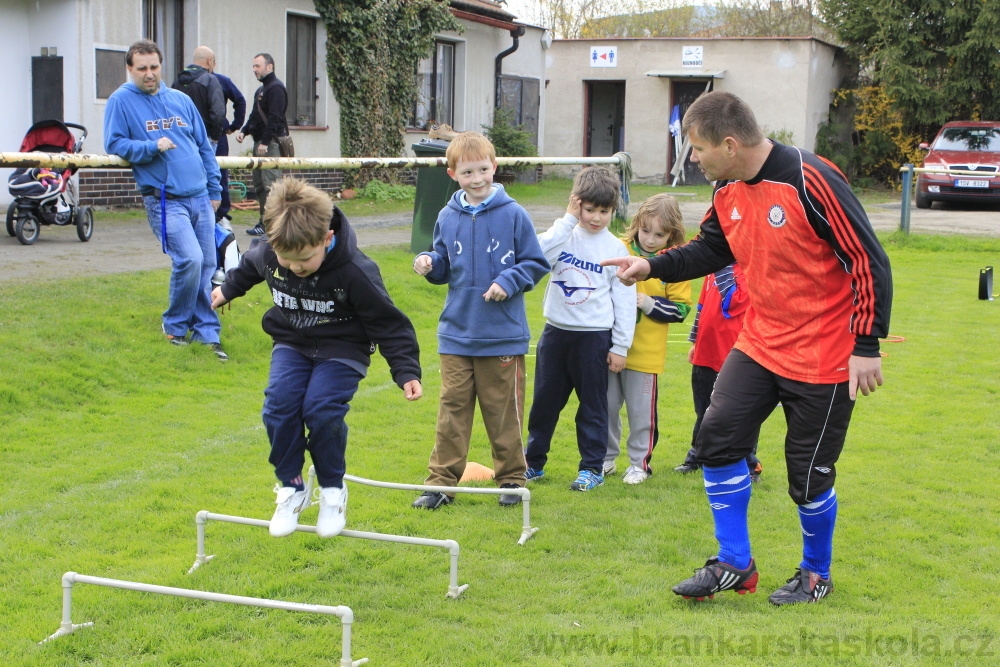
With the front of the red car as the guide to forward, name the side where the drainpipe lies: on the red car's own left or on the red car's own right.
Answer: on the red car's own right

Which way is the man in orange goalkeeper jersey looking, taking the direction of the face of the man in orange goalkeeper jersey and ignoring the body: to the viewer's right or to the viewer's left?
to the viewer's left

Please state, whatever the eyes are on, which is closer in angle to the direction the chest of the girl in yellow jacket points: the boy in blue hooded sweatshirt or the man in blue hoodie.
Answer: the boy in blue hooded sweatshirt

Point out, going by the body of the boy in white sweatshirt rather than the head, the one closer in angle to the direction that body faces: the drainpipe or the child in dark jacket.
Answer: the child in dark jacket

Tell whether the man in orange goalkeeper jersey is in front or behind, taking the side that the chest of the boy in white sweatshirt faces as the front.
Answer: in front

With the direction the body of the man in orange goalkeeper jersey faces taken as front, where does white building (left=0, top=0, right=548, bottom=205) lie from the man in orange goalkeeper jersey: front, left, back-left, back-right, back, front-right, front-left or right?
right

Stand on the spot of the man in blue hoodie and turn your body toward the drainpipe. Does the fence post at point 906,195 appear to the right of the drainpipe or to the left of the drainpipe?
right

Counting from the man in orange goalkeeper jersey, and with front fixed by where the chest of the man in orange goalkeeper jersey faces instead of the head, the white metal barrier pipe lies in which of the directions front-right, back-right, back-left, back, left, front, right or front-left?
right
